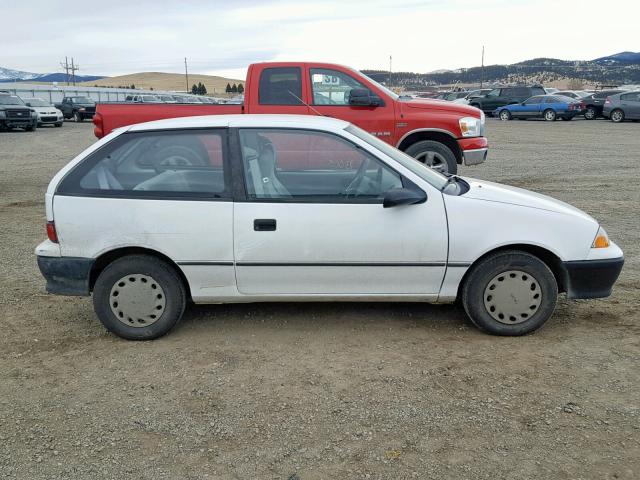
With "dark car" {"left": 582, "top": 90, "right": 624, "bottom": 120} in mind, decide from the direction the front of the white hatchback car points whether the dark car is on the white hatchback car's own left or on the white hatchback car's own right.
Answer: on the white hatchback car's own left

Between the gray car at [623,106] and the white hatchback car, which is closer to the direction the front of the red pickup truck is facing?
the gray car

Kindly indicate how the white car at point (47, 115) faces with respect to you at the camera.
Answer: facing the viewer and to the right of the viewer

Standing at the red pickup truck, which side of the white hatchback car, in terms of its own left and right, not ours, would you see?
left

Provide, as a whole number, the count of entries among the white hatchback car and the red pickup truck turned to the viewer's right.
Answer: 2

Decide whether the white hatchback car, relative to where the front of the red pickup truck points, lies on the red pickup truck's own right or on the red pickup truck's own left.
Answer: on the red pickup truck's own right

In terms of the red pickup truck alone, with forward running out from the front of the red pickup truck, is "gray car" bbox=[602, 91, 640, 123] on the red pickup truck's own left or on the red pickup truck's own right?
on the red pickup truck's own left

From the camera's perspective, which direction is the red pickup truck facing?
to the viewer's right

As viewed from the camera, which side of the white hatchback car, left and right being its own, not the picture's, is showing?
right
